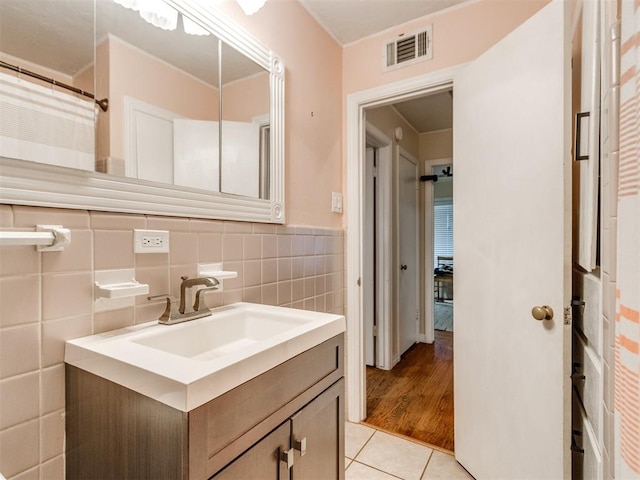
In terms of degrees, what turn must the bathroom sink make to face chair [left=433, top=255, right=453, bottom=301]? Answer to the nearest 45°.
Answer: approximately 90° to its left

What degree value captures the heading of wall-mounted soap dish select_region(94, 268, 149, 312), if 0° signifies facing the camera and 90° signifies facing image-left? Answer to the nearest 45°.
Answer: approximately 315°

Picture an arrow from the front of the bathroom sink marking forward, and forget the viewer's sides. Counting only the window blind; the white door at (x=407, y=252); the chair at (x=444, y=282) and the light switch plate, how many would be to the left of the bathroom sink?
4

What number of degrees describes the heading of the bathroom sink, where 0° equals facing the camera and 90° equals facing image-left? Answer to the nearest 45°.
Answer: approximately 315°

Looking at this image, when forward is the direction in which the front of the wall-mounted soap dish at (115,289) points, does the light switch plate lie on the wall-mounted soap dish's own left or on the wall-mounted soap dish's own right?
on the wall-mounted soap dish's own left

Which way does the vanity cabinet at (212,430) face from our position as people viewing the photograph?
facing the viewer and to the right of the viewer

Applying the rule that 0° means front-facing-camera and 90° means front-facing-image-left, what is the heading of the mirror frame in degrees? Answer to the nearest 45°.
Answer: approximately 315°

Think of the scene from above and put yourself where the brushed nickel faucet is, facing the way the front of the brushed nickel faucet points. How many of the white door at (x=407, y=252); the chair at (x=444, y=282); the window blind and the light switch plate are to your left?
4

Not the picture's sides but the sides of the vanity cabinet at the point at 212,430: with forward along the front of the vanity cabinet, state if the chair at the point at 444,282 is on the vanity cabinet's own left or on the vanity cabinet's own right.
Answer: on the vanity cabinet's own left

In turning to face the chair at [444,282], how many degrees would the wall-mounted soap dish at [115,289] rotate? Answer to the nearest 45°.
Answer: approximately 90° to its left

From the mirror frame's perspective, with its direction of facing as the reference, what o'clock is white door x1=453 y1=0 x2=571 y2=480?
The white door is roughly at 11 o'clock from the mirror frame.

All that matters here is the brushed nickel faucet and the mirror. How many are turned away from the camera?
0

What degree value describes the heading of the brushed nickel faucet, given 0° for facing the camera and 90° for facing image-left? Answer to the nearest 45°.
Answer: approximately 315°

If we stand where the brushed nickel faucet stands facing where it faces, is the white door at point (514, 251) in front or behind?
in front
